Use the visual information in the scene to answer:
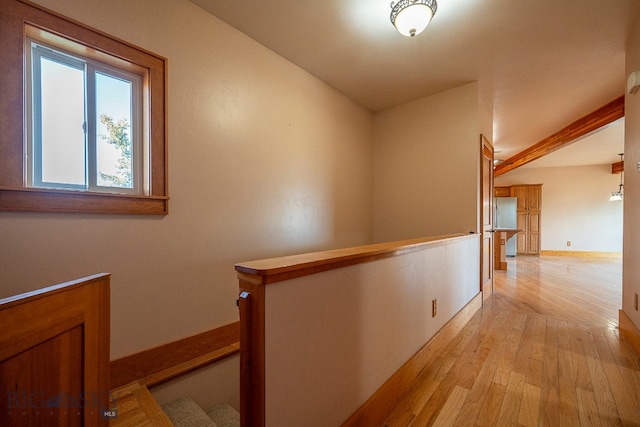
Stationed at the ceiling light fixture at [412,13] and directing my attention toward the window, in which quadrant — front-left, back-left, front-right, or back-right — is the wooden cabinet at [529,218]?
back-right

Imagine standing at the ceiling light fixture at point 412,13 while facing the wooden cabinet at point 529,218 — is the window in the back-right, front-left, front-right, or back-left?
back-left

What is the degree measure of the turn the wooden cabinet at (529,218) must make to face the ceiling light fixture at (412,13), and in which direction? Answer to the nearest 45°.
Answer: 0° — it already faces it

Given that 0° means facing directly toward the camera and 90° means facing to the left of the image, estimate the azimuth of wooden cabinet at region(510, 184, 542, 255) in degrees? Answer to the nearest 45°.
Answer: approximately 0°

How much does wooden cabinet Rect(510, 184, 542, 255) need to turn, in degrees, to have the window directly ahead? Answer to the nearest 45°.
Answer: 0° — it already faces it
